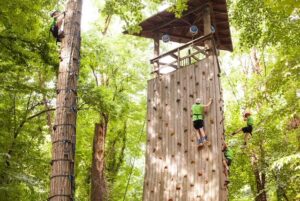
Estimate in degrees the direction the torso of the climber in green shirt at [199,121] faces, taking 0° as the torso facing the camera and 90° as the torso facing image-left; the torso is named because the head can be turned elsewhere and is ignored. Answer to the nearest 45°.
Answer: approximately 180°

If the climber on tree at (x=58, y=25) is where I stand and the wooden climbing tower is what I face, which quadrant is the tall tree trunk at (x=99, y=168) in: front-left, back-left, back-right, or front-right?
front-left

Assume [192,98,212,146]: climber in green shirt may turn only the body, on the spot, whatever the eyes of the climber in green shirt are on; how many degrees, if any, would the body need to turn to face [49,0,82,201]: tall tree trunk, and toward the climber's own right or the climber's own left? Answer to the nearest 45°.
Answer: approximately 90° to the climber's own left

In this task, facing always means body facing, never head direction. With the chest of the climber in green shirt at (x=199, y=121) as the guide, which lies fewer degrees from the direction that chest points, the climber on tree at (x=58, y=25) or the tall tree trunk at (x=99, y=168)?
the tall tree trunk

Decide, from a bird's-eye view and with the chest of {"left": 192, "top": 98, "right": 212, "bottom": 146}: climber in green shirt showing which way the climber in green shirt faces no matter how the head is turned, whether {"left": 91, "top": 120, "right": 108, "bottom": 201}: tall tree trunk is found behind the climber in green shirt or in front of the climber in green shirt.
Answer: in front

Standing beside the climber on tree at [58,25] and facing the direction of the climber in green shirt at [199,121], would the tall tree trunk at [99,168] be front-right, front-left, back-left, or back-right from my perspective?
front-left

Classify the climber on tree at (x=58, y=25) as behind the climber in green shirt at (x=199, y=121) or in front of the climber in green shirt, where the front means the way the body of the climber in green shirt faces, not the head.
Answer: behind
